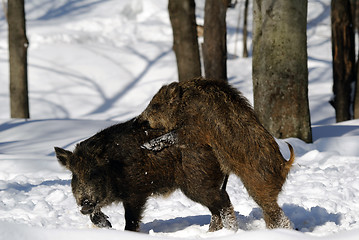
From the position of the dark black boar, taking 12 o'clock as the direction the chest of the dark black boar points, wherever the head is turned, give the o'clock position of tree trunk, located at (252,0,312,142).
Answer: The tree trunk is roughly at 4 o'clock from the dark black boar.

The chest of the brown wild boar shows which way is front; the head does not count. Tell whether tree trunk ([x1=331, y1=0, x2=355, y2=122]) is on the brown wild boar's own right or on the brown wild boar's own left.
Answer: on the brown wild boar's own right

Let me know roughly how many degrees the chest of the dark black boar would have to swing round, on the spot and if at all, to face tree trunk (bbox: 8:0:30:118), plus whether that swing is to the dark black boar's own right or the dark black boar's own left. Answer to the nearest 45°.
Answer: approximately 90° to the dark black boar's own right

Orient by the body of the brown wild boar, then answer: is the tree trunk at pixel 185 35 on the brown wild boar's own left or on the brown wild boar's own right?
on the brown wild boar's own right

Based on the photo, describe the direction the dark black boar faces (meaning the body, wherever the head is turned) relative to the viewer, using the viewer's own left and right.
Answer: facing to the left of the viewer

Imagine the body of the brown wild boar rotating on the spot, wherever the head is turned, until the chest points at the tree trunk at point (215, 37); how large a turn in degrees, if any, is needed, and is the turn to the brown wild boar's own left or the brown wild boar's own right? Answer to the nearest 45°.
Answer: approximately 90° to the brown wild boar's own right

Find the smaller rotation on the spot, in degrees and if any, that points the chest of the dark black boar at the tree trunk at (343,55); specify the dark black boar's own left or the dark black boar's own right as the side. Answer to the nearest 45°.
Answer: approximately 135° to the dark black boar's own right

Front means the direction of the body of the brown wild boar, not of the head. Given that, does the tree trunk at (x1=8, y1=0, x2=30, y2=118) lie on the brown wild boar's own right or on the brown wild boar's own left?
on the brown wild boar's own right

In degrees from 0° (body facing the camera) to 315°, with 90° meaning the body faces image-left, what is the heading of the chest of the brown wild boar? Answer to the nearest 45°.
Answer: approximately 90°
